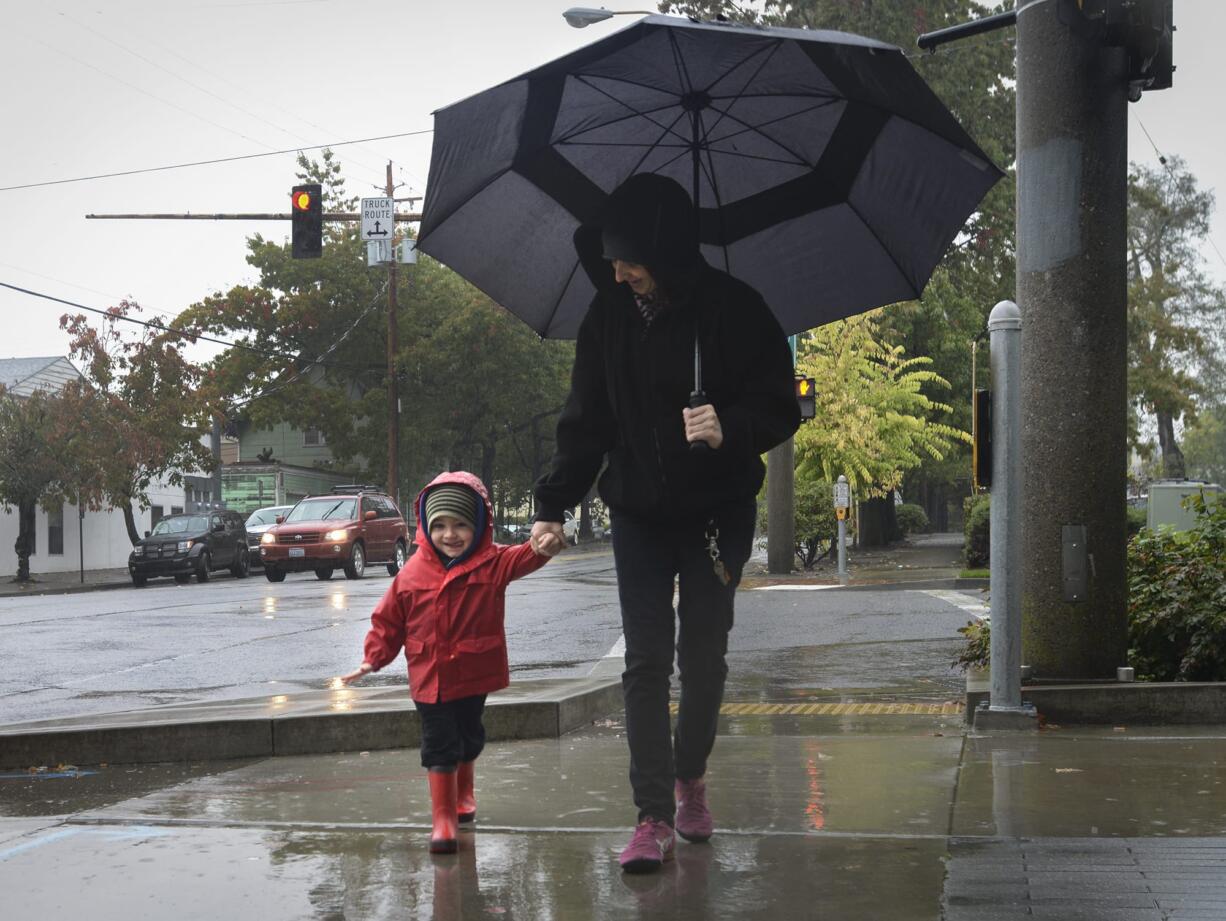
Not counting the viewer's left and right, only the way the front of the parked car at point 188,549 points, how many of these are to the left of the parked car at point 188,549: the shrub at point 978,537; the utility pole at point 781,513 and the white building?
2

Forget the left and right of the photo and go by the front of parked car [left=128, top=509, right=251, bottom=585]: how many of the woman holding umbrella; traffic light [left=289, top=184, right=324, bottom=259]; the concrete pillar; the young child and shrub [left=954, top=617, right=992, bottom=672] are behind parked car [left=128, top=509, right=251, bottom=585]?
0

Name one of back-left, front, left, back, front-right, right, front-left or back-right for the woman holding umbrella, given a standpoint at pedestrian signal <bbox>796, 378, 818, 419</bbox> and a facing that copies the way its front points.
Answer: front

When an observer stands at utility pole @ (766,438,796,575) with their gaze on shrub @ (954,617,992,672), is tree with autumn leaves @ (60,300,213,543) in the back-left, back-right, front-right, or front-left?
back-right

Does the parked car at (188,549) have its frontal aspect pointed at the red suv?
no

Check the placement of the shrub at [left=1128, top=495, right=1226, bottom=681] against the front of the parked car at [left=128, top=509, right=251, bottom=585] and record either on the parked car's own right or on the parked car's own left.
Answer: on the parked car's own left

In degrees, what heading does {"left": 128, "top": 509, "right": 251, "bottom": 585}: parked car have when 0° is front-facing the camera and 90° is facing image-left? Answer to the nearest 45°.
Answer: approximately 45°

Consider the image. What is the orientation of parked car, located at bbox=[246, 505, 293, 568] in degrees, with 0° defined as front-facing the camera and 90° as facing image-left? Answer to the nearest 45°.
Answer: approximately 45°

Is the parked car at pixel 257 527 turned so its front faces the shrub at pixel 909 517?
no

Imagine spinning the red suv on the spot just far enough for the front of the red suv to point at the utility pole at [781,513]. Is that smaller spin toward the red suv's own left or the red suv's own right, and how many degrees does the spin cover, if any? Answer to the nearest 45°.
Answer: approximately 90° to the red suv's own left

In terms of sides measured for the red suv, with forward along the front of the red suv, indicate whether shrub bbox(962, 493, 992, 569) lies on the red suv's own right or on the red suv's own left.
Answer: on the red suv's own left

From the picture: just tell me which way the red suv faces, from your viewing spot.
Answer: facing the viewer and to the left of the viewer

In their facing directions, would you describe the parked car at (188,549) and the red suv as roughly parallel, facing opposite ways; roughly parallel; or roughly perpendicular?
roughly parallel

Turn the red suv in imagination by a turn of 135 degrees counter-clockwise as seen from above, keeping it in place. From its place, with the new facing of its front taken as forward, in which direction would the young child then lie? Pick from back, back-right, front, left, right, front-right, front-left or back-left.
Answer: right

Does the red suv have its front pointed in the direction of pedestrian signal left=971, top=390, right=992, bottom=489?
no

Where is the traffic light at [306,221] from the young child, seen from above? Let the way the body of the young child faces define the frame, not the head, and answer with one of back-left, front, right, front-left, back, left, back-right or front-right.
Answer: back

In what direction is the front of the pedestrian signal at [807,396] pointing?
toward the camera

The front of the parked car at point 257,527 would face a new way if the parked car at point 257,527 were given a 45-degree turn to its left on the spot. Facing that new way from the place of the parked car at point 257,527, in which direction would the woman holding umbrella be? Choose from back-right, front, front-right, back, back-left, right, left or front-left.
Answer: front

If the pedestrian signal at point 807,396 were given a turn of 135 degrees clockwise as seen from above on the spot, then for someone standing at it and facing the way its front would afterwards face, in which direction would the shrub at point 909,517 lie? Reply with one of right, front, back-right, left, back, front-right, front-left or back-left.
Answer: front-right

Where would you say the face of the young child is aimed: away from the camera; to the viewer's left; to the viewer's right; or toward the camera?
toward the camera

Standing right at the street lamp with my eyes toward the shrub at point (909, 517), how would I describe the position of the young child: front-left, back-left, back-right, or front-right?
back-right
